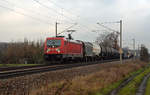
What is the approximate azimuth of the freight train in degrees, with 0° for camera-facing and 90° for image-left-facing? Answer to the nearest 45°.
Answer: approximately 45°
